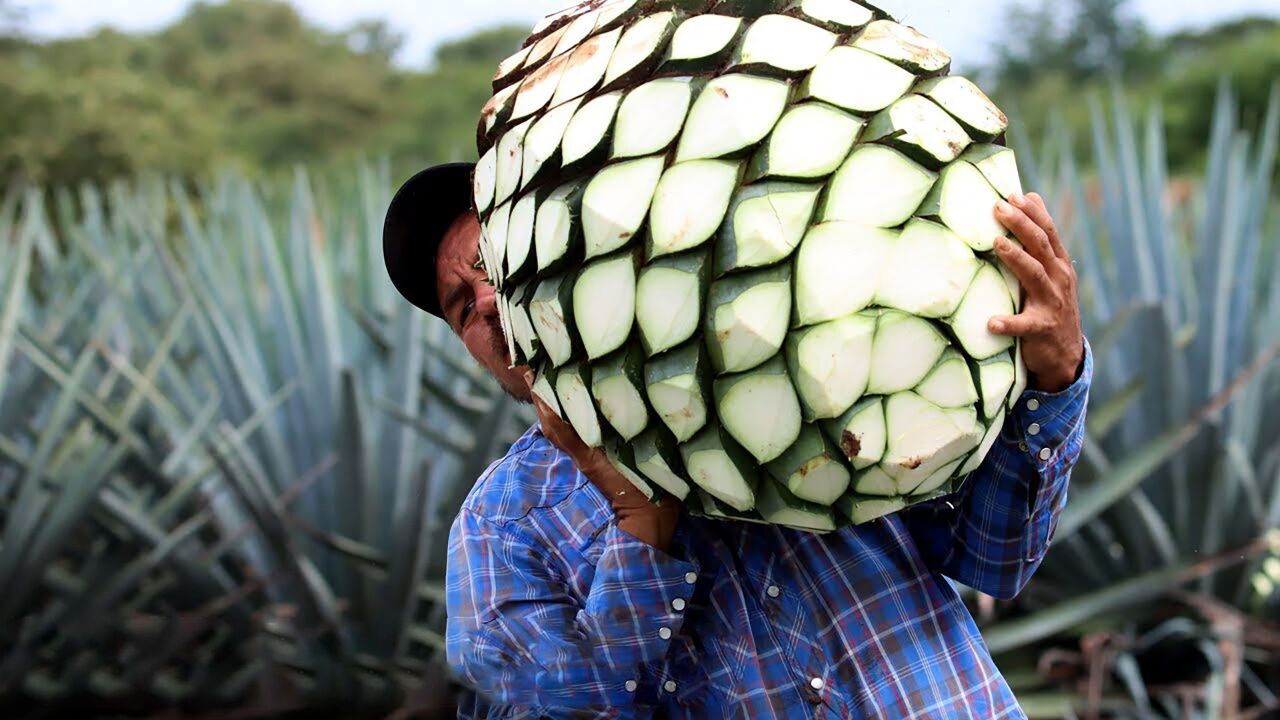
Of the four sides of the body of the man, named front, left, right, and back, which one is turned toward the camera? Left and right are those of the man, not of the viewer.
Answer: front
